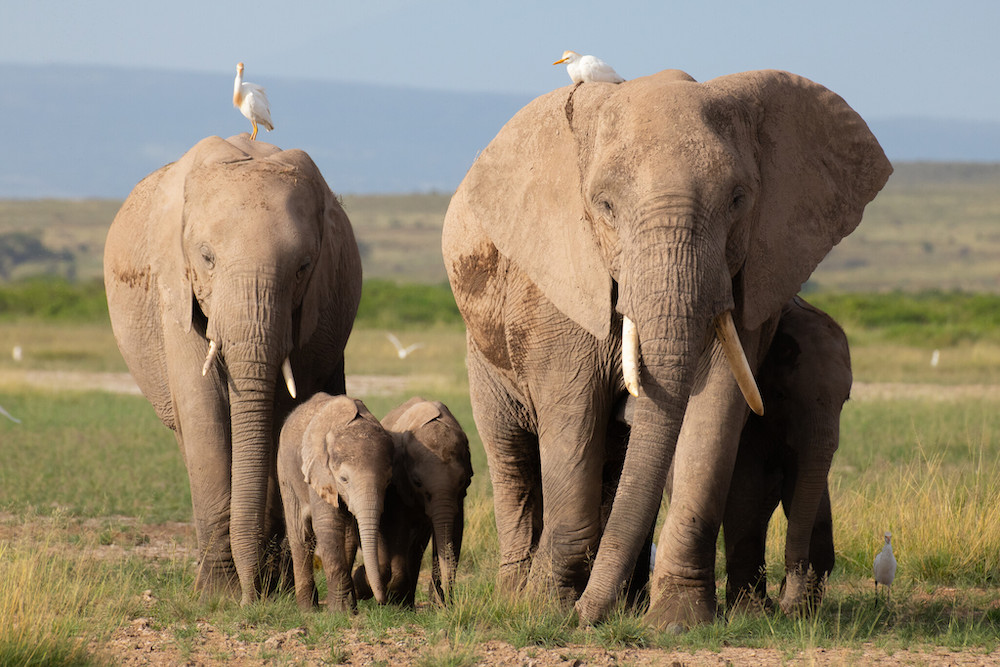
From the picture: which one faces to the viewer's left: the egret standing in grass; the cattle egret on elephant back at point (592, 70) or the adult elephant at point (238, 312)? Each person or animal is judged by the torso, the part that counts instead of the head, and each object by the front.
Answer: the cattle egret on elephant back

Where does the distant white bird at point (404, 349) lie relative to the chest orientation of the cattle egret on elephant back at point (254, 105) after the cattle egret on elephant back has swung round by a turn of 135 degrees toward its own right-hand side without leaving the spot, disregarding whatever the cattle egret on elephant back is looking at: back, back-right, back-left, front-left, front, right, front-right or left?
front

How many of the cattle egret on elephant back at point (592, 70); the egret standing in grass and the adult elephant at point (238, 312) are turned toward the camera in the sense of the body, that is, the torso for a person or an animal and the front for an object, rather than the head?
2

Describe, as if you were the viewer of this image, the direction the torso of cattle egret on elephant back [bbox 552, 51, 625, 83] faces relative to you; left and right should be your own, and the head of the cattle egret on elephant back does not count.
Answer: facing to the left of the viewer
